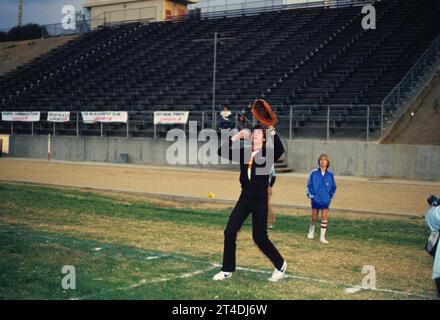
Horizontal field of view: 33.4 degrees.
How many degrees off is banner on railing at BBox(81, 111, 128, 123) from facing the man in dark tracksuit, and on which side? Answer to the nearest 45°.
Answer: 0° — it already faces them

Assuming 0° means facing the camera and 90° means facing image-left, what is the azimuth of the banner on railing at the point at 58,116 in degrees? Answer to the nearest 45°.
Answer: approximately 0°

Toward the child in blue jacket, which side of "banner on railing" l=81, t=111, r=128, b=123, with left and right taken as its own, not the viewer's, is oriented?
front

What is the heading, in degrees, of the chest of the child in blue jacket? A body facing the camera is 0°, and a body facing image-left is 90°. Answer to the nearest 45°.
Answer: approximately 0°

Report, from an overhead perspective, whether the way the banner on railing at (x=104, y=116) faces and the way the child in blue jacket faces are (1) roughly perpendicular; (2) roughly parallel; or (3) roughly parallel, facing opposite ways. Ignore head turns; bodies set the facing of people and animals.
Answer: roughly parallel

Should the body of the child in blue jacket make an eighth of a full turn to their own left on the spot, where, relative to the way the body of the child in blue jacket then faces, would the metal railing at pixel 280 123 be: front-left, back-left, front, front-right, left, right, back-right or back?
back-left

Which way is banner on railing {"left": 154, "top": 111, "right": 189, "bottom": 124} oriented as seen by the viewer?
toward the camera

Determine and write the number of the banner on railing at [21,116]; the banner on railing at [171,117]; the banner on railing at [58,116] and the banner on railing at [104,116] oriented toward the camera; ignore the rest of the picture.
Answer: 4

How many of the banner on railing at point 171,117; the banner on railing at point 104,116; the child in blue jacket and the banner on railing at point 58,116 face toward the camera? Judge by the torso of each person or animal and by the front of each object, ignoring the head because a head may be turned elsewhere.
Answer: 4

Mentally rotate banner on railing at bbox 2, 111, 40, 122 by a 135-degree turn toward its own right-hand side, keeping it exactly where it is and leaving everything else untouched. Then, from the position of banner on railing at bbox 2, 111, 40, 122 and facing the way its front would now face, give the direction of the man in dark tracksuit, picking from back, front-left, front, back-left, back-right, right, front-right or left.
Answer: back-left

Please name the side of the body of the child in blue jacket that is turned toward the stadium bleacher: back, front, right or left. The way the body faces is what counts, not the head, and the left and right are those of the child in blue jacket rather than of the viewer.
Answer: back

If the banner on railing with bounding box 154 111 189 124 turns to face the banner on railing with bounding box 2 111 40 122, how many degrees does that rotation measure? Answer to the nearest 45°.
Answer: approximately 135° to its right

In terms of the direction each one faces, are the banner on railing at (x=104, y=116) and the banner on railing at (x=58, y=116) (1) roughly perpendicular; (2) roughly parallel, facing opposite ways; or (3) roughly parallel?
roughly parallel

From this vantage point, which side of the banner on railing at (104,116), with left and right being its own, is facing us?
front

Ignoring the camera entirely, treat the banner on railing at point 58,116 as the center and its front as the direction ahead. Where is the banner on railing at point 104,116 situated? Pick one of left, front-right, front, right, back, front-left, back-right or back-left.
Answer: front-left

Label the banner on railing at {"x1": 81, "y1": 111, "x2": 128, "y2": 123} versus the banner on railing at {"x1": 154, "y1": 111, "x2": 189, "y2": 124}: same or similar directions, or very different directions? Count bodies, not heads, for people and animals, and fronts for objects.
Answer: same or similar directions

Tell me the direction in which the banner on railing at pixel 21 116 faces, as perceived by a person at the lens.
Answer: facing the viewer
